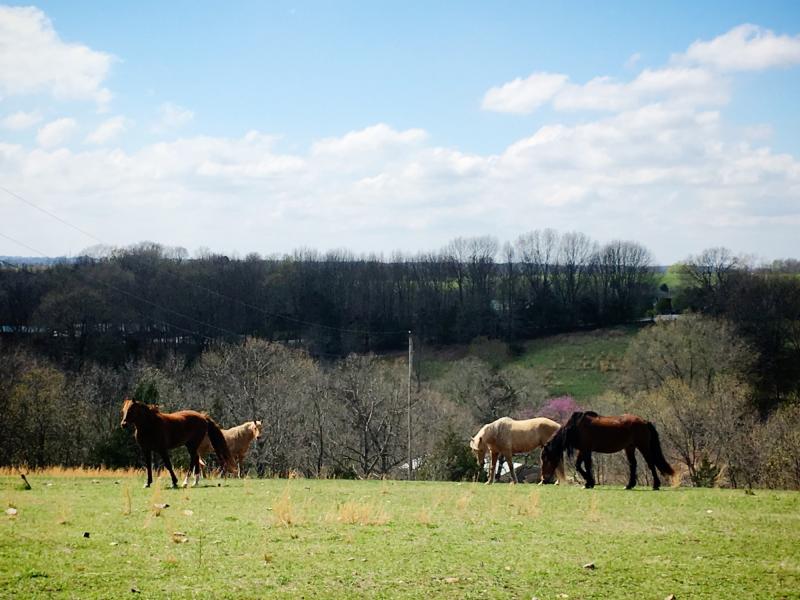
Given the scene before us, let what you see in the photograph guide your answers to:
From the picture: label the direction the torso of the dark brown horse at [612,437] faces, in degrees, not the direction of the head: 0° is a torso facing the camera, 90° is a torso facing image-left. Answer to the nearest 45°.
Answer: approximately 90°

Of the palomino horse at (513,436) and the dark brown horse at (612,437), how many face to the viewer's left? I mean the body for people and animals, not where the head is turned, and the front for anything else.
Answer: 2

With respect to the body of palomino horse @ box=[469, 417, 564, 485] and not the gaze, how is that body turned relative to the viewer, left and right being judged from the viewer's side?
facing to the left of the viewer

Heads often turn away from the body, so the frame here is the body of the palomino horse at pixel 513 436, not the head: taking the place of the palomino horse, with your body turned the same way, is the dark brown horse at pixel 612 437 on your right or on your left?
on your left

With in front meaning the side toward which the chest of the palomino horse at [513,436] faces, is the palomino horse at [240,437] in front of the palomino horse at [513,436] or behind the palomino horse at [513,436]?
in front

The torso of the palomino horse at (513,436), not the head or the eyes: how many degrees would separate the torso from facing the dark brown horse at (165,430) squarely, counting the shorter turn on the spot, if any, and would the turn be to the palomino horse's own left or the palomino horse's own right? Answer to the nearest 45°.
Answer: approximately 45° to the palomino horse's own left

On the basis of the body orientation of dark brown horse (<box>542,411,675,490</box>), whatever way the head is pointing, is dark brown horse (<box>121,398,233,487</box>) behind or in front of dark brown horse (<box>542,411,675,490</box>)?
in front
